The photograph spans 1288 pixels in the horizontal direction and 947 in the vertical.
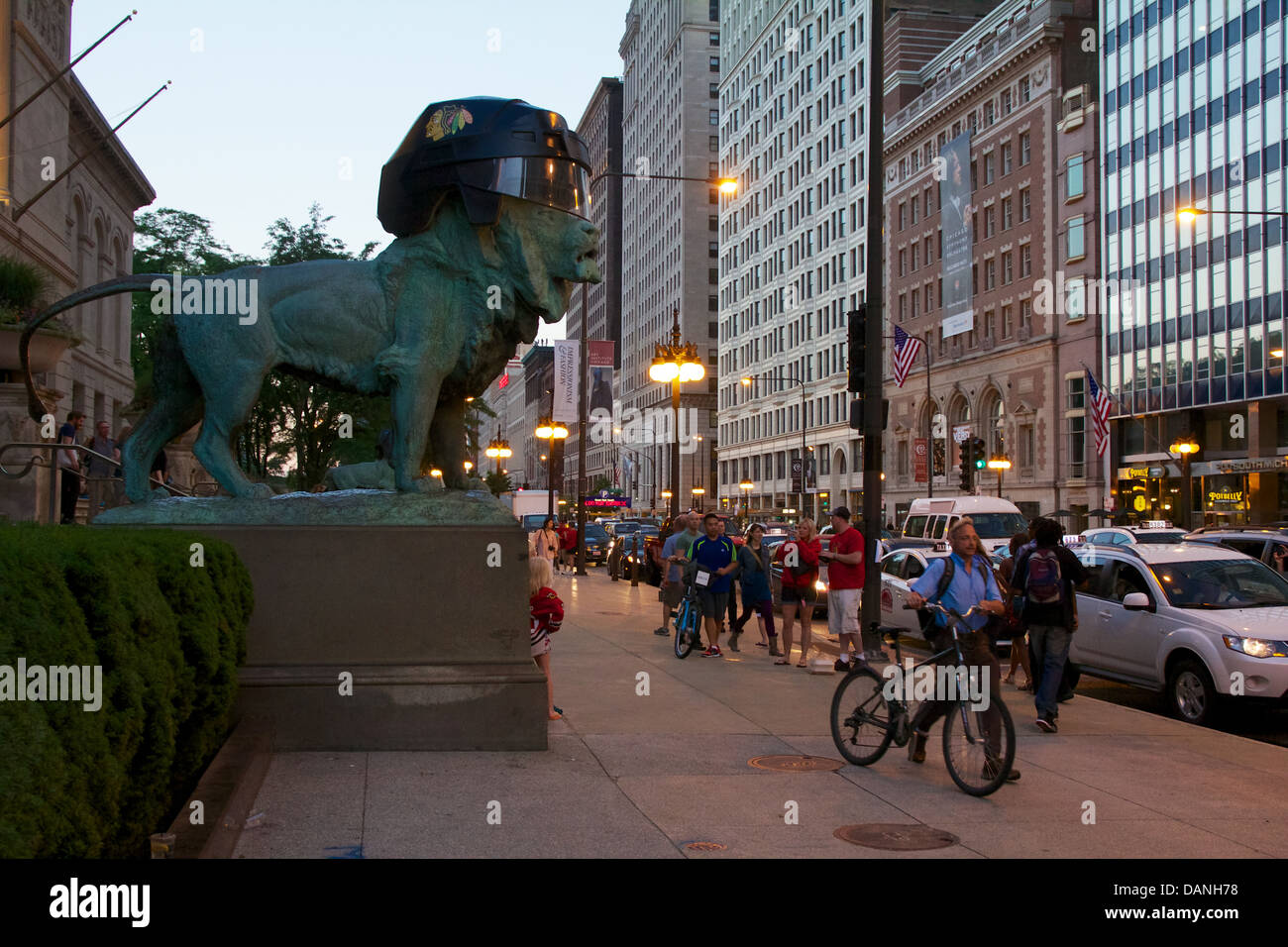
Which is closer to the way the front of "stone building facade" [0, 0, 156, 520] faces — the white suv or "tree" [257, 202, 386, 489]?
the white suv

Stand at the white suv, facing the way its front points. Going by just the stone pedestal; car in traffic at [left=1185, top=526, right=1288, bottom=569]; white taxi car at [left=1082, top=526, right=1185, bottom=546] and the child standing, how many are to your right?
2

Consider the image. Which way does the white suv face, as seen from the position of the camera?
facing the viewer and to the right of the viewer

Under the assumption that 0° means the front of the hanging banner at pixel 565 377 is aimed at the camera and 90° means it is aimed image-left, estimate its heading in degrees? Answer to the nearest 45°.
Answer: approximately 0°

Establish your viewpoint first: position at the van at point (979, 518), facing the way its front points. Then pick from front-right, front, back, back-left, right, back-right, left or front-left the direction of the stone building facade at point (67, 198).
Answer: back-right

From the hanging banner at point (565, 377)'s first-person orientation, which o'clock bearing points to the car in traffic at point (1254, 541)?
The car in traffic is roughly at 11 o'clock from the hanging banner.

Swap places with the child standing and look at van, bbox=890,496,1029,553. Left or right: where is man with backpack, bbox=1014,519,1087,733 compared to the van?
right

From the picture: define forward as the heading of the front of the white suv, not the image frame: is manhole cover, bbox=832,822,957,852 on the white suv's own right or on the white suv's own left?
on the white suv's own right

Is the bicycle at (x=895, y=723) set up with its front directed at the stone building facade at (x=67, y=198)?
no

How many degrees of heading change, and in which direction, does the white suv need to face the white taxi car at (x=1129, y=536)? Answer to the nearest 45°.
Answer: approximately 135° to its left

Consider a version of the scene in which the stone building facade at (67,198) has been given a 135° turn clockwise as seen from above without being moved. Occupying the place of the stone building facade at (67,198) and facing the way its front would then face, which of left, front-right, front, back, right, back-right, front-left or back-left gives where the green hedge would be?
left

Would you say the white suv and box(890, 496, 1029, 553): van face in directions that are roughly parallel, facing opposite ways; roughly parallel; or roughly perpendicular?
roughly parallel

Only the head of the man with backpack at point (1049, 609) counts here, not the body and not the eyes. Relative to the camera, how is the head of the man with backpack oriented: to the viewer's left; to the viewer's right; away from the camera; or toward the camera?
away from the camera
